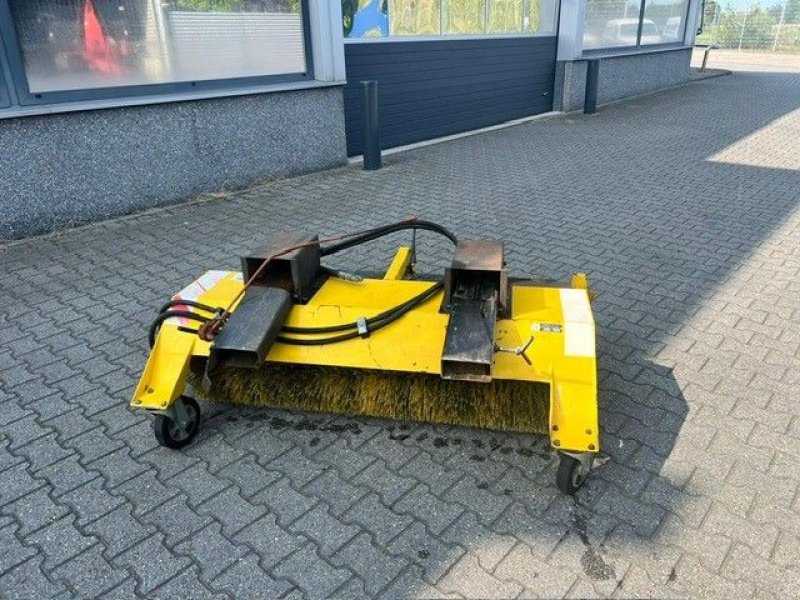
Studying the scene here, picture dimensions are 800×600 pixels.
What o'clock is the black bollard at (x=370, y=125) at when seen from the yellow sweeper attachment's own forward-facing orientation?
The black bollard is roughly at 6 o'clock from the yellow sweeper attachment.

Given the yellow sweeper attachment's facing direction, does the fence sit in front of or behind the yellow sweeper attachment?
behind

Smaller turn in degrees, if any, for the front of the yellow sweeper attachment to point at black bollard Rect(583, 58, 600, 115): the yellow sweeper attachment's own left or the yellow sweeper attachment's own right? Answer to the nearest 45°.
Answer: approximately 135° to the yellow sweeper attachment's own left

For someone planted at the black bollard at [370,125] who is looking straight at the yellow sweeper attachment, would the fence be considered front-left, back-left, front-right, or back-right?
back-left

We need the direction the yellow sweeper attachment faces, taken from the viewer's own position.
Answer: facing the viewer
